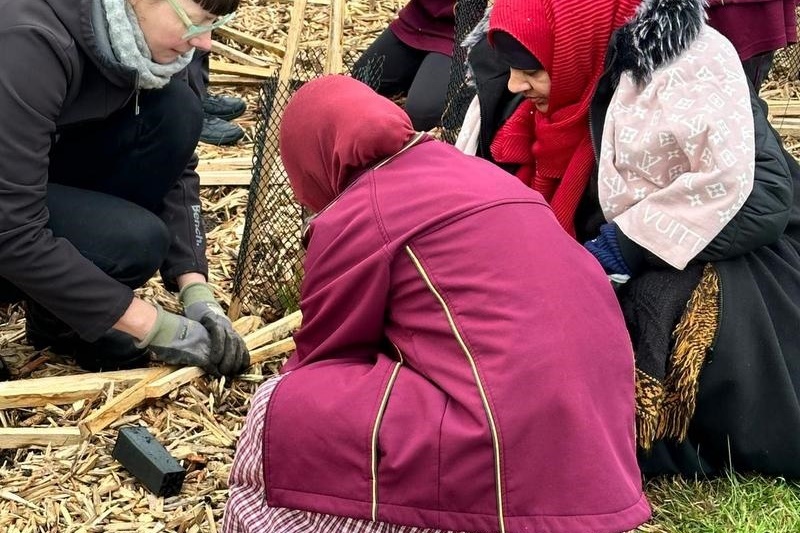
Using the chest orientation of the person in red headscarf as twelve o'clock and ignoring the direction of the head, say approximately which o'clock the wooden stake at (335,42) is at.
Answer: The wooden stake is roughly at 1 o'clock from the person in red headscarf.

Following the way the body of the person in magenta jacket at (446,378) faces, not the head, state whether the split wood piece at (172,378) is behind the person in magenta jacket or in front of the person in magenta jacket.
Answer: in front

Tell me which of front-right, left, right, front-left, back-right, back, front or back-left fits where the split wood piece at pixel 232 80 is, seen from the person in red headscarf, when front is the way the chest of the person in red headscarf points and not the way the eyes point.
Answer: front-right

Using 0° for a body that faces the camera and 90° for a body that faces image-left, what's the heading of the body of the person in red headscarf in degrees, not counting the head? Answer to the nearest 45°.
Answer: approximately 90°

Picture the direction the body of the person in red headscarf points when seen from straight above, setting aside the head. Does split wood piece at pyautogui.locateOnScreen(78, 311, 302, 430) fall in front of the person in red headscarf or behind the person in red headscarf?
in front

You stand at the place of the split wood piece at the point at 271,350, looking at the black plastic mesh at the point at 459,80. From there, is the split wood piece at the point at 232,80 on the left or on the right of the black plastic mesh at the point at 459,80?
left

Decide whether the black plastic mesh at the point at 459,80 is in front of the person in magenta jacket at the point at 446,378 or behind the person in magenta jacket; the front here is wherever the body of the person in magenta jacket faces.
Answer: in front

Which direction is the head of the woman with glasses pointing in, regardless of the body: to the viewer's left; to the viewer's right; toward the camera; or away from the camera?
to the viewer's right

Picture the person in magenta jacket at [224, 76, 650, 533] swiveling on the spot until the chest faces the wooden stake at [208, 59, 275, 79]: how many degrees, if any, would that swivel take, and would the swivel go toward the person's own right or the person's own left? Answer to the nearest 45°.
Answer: approximately 45° to the person's own right

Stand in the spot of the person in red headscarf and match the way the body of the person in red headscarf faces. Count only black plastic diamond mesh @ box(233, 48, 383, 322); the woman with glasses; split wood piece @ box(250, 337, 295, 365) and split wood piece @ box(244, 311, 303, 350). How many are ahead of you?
4

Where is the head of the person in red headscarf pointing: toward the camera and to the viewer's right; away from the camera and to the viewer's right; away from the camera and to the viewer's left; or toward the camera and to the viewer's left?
toward the camera and to the viewer's left

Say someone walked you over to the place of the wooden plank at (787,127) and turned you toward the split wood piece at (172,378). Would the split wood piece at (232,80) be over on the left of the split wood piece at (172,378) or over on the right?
right

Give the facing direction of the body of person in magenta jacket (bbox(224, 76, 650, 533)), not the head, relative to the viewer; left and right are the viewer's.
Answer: facing away from the viewer and to the left of the viewer

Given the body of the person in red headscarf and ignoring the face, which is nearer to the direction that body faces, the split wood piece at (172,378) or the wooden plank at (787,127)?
the split wood piece
